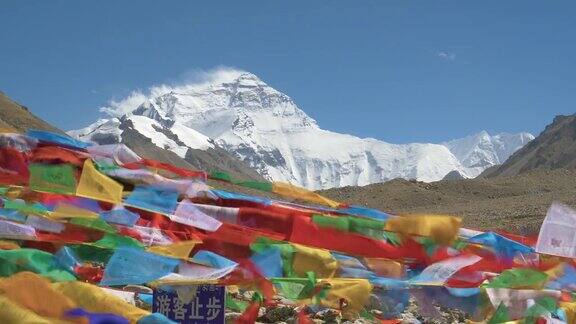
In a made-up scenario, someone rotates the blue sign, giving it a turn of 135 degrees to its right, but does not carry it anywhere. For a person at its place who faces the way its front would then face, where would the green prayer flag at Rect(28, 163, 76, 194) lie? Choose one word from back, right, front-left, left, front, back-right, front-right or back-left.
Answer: front

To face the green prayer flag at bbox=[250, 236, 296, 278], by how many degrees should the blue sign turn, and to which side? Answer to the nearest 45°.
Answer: approximately 135° to its left

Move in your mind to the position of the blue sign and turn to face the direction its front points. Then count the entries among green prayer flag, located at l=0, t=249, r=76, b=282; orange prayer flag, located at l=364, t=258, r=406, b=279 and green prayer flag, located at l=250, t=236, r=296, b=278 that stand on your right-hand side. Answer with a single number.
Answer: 1

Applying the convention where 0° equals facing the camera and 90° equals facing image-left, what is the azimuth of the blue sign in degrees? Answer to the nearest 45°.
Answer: approximately 0°

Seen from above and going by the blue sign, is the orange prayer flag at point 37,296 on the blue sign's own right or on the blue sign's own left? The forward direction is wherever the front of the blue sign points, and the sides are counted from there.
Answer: on the blue sign's own right

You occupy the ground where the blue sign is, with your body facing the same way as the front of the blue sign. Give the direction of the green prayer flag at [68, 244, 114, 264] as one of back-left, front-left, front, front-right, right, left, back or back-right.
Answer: back-right

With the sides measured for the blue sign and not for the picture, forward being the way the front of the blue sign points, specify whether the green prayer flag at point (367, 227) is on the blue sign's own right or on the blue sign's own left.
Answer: on the blue sign's own left

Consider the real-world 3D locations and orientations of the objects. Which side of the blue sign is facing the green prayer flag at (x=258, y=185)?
back

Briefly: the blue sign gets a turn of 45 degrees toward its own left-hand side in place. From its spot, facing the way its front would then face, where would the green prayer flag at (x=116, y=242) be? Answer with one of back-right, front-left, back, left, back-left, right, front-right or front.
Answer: back

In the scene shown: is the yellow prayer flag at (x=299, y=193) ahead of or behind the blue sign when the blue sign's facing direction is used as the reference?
behind

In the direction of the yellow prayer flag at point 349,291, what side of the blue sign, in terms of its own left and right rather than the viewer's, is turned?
left

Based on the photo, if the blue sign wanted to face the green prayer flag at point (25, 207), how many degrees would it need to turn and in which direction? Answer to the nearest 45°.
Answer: approximately 135° to its right

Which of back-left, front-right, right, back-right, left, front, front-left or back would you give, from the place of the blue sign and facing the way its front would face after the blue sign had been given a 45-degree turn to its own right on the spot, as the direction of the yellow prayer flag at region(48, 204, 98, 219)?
right

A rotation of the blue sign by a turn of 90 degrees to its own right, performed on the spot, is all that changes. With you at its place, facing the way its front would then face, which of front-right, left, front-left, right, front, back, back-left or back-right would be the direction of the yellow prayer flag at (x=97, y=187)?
front-right
